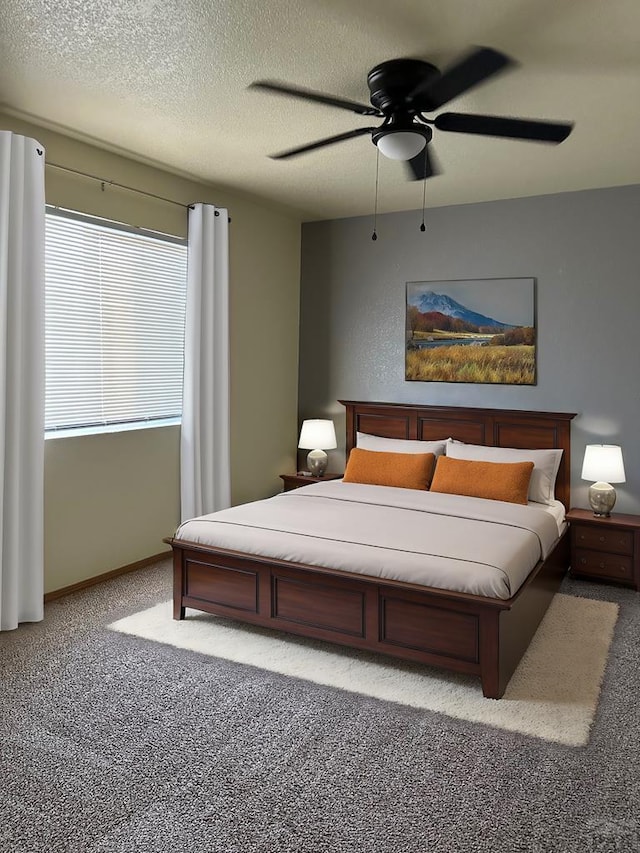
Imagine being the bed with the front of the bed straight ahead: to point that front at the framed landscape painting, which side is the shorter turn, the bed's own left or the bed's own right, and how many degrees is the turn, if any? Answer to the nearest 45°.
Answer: approximately 135° to the bed's own right

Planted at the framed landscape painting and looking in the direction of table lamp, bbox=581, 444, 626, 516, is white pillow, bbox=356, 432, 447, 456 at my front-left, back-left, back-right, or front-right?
back-right

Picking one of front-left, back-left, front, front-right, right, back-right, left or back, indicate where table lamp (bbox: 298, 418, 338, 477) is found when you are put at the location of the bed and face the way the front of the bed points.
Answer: back-right

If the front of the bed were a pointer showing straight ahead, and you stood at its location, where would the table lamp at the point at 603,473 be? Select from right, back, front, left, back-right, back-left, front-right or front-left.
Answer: back

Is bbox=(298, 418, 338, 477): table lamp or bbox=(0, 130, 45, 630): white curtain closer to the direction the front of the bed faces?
the white curtain

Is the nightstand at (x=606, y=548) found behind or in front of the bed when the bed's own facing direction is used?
behind

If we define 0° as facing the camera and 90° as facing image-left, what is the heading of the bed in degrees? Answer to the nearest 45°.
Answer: approximately 45°
